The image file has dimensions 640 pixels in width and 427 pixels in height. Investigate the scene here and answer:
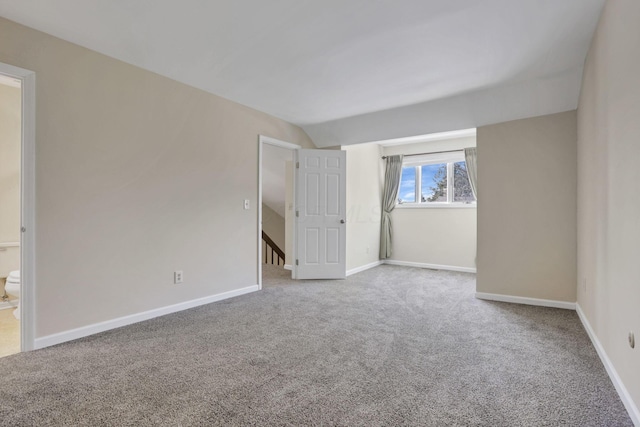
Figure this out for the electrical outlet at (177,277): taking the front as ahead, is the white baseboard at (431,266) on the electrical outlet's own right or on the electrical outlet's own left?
on the electrical outlet's own left

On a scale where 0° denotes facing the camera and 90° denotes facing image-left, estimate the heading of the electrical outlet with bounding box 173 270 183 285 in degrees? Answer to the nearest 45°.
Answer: approximately 315°

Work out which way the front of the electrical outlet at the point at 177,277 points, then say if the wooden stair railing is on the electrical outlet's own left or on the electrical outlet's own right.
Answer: on the electrical outlet's own left

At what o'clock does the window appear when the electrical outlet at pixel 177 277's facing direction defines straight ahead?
The window is roughly at 10 o'clock from the electrical outlet.
